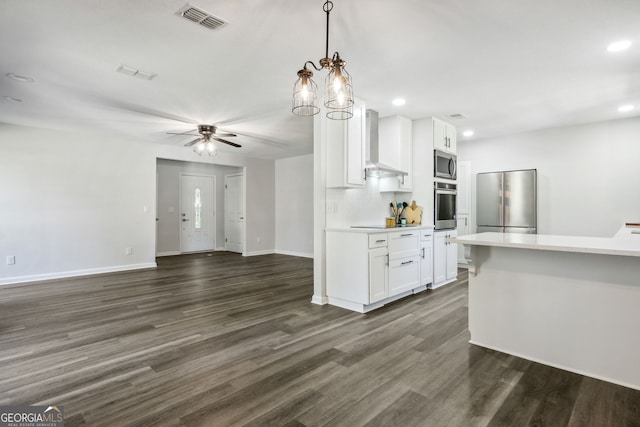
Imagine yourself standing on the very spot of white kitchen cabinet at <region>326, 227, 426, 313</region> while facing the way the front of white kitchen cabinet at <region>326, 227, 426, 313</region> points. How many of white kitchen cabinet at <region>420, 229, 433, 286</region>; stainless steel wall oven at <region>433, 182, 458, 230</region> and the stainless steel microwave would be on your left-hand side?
3

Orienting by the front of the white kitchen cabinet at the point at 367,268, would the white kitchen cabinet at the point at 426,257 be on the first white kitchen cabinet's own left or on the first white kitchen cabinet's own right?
on the first white kitchen cabinet's own left

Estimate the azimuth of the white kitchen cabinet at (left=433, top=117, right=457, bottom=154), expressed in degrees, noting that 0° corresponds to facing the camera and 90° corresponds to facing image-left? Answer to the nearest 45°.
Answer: approximately 315°

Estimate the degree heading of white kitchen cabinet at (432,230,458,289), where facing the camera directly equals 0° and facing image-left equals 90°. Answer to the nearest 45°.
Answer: approximately 315°

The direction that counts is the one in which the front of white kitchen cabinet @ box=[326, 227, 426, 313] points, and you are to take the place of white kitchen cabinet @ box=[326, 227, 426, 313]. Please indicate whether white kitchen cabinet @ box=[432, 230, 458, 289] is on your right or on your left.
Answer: on your left

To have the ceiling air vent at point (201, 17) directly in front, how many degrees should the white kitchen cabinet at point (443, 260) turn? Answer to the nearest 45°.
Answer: approximately 90° to its right
